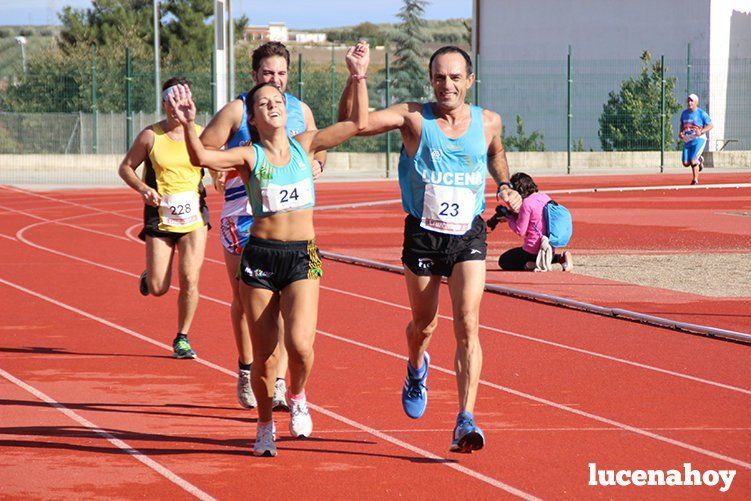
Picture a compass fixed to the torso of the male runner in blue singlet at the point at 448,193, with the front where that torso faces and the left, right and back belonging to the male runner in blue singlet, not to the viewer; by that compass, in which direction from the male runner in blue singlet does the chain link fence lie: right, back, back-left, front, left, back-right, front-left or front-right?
back

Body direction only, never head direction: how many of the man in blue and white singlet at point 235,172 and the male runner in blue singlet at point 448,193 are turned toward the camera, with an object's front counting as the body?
2

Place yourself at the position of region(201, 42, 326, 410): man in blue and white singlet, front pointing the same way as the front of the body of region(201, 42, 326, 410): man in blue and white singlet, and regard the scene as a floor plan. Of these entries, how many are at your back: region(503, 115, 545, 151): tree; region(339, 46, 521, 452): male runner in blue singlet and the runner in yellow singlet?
2

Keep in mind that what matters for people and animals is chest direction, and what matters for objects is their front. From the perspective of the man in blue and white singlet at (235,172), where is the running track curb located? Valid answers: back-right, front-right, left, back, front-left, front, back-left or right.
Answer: back-left

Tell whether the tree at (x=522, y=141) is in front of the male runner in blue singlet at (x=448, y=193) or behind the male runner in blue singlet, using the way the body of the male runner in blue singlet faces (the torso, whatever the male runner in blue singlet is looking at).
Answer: behind

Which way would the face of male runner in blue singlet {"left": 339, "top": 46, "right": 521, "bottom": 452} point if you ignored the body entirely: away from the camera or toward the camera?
toward the camera

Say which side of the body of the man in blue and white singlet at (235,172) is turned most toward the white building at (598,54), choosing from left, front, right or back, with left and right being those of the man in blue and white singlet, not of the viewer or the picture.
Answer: back

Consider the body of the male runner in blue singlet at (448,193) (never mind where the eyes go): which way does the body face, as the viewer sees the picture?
toward the camera

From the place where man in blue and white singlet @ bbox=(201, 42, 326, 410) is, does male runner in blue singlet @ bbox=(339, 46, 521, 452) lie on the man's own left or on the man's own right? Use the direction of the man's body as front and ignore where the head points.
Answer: on the man's own left

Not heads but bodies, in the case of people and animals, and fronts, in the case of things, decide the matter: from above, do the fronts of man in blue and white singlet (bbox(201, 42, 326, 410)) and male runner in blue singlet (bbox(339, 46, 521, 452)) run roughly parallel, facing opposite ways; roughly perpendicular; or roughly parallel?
roughly parallel

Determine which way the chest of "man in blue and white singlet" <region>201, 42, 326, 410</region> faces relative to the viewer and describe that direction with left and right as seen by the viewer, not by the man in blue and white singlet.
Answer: facing the viewer
